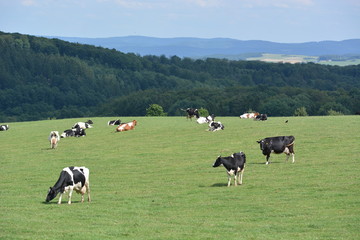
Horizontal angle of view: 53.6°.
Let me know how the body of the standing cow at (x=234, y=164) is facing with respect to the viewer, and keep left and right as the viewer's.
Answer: facing the viewer and to the left of the viewer

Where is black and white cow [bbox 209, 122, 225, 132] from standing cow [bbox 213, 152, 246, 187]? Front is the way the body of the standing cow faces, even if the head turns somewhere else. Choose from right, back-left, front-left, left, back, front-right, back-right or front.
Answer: back-right

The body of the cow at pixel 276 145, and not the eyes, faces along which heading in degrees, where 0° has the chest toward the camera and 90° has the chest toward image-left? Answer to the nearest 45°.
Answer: approximately 90°

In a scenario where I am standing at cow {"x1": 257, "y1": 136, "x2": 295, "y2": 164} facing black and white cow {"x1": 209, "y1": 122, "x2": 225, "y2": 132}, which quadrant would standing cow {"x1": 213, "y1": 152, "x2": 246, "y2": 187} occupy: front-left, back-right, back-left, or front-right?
back-left

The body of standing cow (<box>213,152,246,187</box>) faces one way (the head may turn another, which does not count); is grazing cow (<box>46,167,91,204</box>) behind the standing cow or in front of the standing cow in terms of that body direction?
in front

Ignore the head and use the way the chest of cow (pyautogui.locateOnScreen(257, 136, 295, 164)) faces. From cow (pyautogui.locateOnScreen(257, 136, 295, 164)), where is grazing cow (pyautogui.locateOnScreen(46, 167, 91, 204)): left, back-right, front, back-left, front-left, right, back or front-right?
front-left

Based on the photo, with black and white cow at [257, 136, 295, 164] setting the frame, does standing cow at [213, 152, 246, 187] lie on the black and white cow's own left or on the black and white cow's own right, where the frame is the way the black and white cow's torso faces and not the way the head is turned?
on the black and white cow's own left

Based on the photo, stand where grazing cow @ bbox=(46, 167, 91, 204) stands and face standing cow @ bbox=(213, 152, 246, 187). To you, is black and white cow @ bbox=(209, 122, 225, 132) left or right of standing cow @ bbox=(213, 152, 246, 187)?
left

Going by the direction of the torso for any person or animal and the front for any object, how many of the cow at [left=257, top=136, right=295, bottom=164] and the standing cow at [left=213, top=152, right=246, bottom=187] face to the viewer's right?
0
